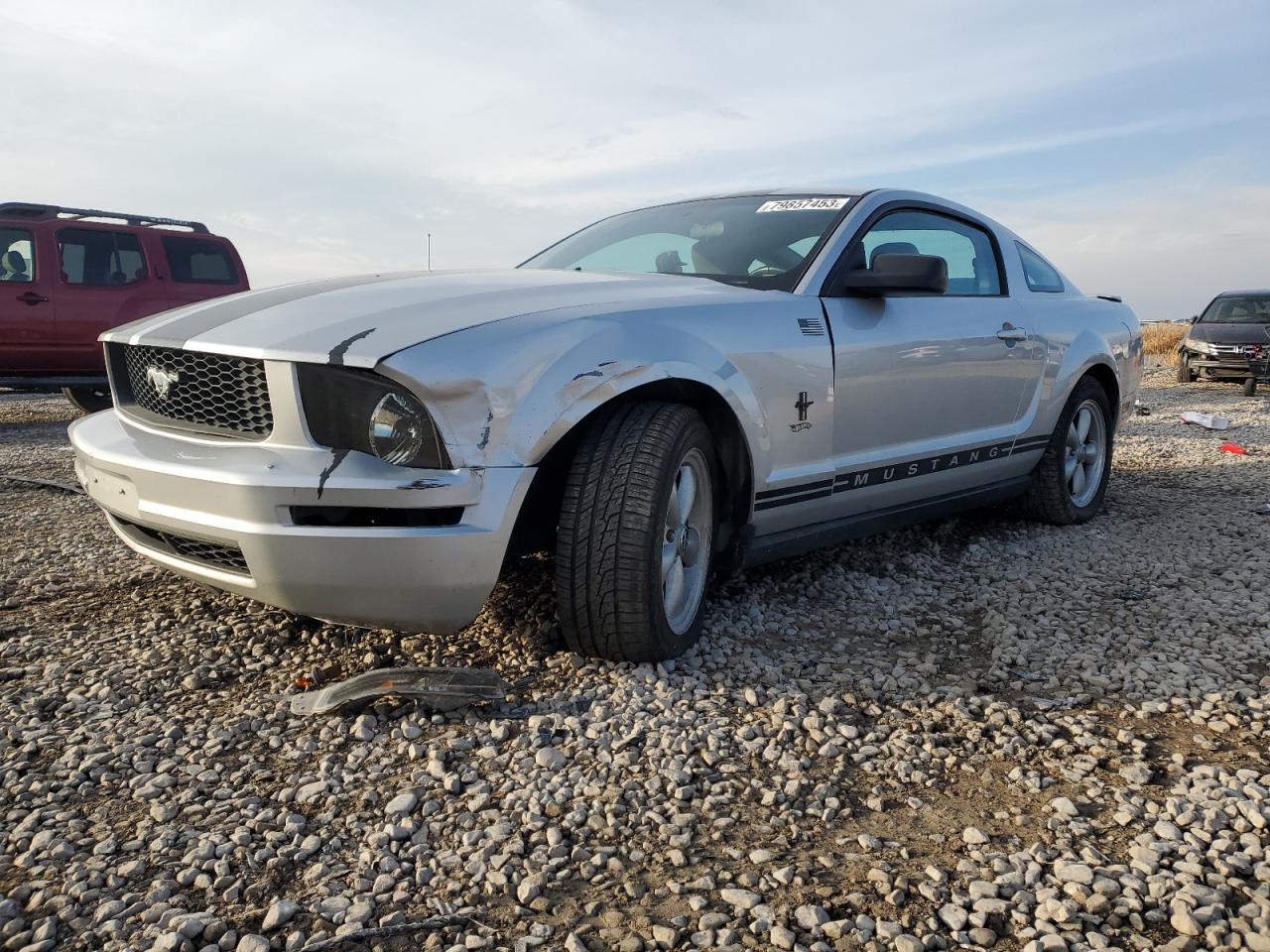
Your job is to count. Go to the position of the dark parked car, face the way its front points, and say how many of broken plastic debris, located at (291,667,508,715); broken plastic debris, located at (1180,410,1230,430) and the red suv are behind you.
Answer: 0

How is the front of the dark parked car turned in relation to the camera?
facing the viewer and to the left of the viewer

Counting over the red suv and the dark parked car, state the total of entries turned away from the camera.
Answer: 0

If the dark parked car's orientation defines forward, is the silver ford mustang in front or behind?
in front

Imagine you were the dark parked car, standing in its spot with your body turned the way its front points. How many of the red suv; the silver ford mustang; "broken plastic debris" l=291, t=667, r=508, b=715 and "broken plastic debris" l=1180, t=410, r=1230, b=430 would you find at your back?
0

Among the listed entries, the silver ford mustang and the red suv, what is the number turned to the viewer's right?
0

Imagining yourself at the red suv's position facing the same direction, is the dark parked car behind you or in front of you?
behind

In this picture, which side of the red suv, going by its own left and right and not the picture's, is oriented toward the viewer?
left

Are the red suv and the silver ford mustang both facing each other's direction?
no

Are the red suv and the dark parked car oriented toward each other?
no

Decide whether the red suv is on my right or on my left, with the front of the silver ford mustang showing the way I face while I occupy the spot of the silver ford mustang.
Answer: on my right

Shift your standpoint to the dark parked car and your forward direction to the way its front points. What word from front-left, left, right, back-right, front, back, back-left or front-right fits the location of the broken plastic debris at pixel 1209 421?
front-left

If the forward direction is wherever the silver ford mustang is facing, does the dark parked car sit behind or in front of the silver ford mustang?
behind

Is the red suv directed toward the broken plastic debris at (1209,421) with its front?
no

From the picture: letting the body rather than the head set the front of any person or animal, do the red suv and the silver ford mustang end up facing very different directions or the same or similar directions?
same or similar directions

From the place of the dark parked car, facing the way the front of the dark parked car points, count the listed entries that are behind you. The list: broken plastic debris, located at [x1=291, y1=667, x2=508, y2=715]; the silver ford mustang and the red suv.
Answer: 0

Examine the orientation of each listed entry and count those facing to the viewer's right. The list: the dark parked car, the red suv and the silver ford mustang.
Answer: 0
